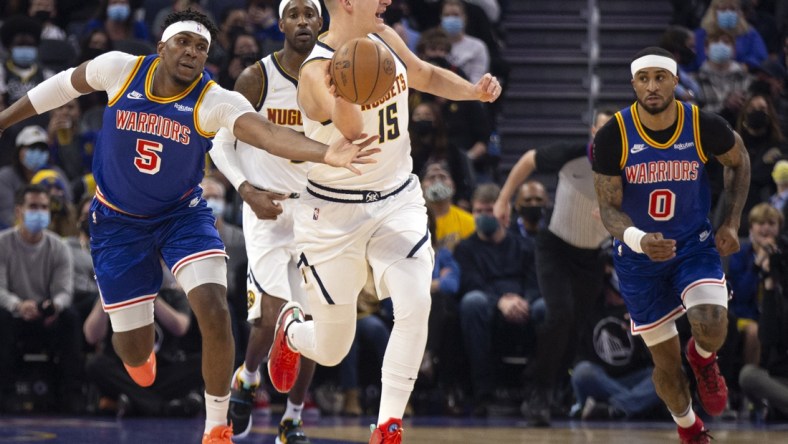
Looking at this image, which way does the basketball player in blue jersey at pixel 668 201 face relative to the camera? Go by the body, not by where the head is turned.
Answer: toward the camera

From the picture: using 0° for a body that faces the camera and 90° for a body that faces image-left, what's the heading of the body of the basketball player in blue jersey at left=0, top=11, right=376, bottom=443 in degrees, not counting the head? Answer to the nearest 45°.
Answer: approximately 0°

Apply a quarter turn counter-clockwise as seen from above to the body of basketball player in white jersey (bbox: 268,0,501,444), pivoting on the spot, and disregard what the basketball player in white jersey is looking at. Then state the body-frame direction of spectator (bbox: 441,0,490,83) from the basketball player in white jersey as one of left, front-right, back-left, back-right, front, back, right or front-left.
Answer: front-left

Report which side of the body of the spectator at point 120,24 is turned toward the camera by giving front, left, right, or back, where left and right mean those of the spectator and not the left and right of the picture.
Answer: front

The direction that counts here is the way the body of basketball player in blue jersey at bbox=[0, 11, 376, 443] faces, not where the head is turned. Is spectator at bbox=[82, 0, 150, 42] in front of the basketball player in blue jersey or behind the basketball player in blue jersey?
behind

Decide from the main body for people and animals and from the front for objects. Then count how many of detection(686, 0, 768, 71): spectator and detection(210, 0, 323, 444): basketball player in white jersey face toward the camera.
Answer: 2

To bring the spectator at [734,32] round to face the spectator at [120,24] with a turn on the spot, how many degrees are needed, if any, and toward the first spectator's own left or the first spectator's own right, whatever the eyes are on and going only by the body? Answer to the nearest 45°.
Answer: approximately 90° to the first spectator's own right

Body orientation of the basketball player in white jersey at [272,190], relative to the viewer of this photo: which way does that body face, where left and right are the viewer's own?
facing the viewer

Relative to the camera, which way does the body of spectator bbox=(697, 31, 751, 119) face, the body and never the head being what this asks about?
toward the camera
